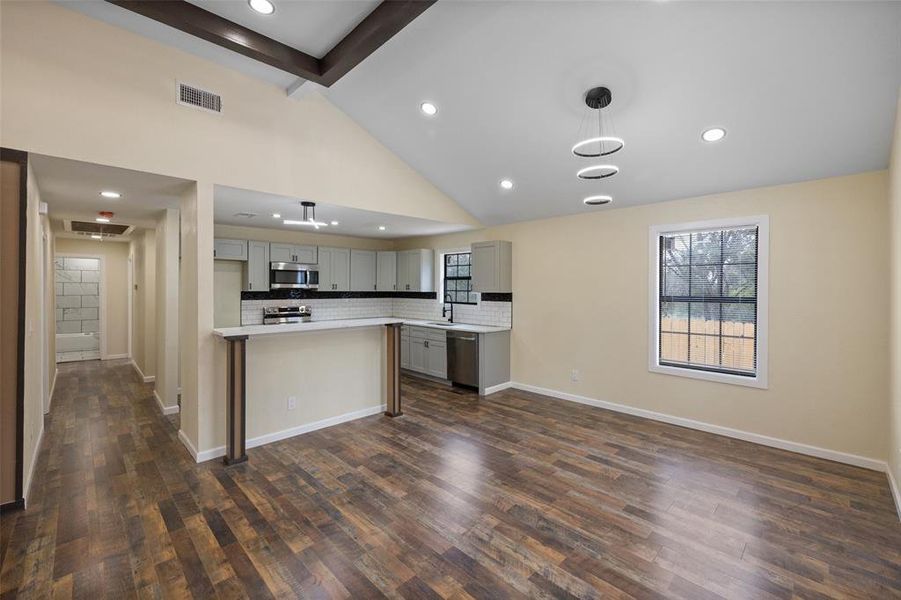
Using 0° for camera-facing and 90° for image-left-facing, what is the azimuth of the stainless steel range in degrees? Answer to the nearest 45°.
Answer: approximately 0°

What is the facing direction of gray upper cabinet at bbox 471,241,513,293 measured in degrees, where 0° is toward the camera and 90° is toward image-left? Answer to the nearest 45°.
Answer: approximately 45°

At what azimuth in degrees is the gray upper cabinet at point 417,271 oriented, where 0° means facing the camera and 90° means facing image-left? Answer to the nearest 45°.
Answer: approximately 45°

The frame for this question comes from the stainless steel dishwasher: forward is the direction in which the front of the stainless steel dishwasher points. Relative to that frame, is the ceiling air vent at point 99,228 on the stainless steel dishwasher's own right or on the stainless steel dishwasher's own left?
on the stainless steel dishwasher's own right

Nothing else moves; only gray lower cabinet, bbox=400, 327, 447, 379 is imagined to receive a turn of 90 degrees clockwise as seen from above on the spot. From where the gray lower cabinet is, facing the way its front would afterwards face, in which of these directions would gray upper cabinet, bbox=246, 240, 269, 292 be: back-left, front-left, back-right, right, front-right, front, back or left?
front-left

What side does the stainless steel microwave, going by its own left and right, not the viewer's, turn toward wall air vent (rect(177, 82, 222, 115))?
front

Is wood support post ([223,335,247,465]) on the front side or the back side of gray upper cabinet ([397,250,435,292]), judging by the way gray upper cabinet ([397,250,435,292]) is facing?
on the front side

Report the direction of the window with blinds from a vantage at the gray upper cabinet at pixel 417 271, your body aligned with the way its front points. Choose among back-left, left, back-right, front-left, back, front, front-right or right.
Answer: left

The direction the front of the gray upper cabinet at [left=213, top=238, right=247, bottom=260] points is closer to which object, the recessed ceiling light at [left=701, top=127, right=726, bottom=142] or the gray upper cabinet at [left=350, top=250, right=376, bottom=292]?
the recessed ceiling light

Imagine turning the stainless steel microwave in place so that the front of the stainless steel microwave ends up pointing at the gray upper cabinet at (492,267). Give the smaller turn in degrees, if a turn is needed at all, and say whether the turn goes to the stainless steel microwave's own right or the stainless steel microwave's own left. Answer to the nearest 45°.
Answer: approximately 45° to the stainless steel microwave's own left

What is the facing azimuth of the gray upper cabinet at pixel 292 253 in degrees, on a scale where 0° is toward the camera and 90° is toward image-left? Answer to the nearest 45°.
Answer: approximately 0°
